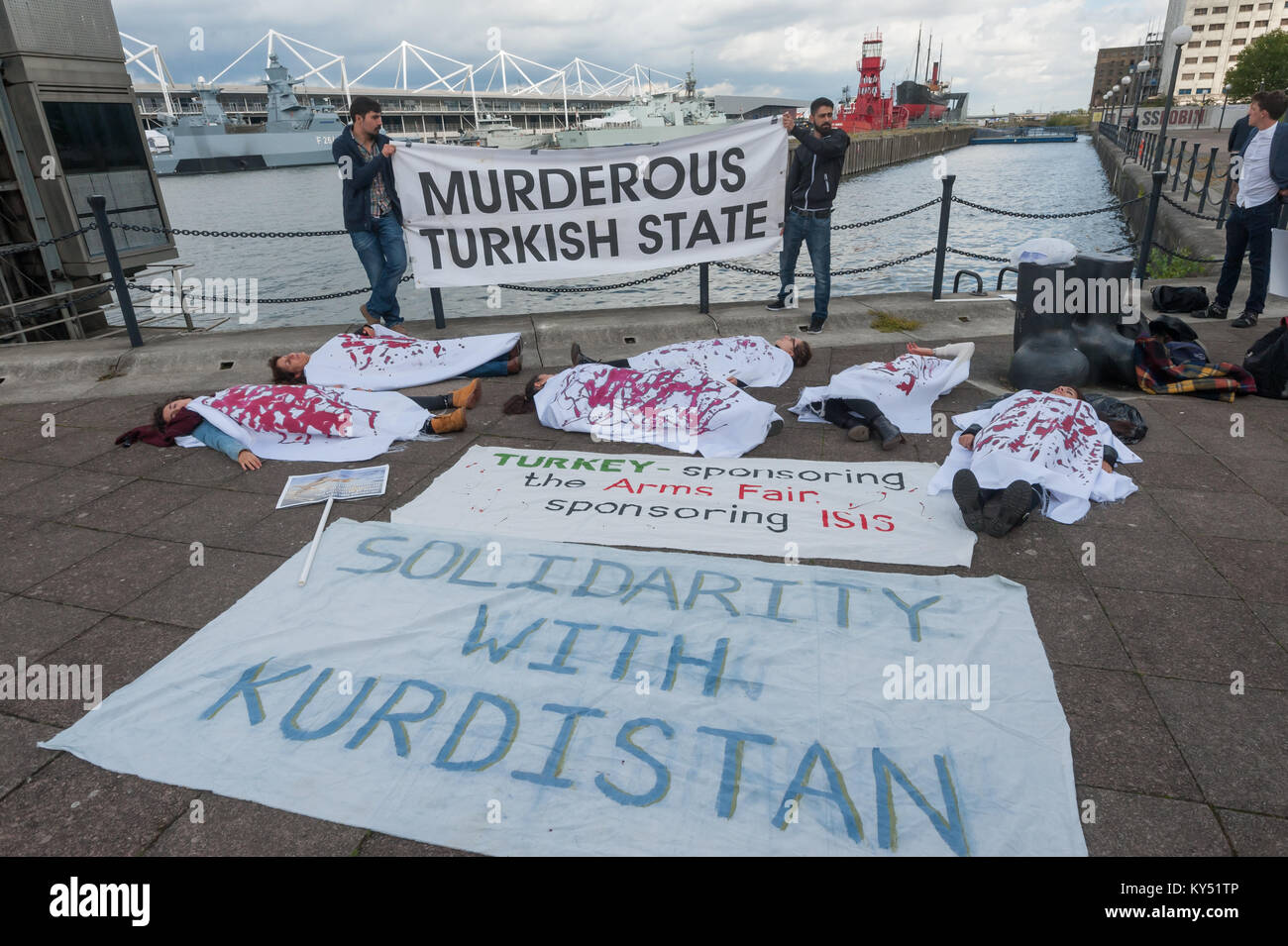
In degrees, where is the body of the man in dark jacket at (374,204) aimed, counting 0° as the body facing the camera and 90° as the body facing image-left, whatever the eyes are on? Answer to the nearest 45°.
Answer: approximately 315°

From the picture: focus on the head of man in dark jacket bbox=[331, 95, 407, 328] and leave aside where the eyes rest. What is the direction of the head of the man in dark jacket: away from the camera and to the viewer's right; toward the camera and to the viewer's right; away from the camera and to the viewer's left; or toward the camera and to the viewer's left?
toward the camera and to the viewer's right

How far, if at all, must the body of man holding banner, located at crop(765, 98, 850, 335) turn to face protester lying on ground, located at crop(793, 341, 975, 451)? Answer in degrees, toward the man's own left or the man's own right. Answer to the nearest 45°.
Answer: approximately 45° to the man's own left

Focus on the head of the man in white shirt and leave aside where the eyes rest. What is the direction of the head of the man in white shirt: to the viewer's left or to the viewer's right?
to the viewer's left

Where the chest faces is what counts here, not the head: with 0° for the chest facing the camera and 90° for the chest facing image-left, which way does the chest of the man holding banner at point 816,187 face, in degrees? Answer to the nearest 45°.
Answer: approximately 45°

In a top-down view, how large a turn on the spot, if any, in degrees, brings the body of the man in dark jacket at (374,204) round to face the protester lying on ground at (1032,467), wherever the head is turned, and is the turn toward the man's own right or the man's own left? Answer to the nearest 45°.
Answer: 0° — they already face them

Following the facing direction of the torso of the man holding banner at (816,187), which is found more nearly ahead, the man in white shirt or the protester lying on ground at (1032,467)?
the protester lying on ground

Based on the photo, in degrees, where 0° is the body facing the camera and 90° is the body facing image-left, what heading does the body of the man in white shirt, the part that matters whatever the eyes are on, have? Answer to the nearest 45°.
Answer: approximately 45°
